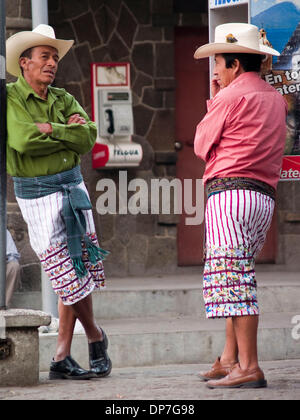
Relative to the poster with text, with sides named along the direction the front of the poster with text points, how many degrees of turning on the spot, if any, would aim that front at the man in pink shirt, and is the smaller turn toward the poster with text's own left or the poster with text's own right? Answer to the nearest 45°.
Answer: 0° — it already faces them

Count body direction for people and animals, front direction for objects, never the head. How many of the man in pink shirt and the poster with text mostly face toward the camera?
1

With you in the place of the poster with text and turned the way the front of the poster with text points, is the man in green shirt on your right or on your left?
on your right

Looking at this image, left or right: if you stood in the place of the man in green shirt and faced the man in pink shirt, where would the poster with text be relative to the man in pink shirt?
left

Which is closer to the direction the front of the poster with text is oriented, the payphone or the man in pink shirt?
the man in pink shirt

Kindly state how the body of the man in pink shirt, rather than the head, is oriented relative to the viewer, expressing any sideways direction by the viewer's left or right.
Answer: facing away from the viewer and to the left of the viewer

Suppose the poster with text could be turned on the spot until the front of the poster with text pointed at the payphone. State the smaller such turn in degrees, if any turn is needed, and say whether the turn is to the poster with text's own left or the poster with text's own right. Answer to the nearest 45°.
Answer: approximately 135° to the poster with text's own right
